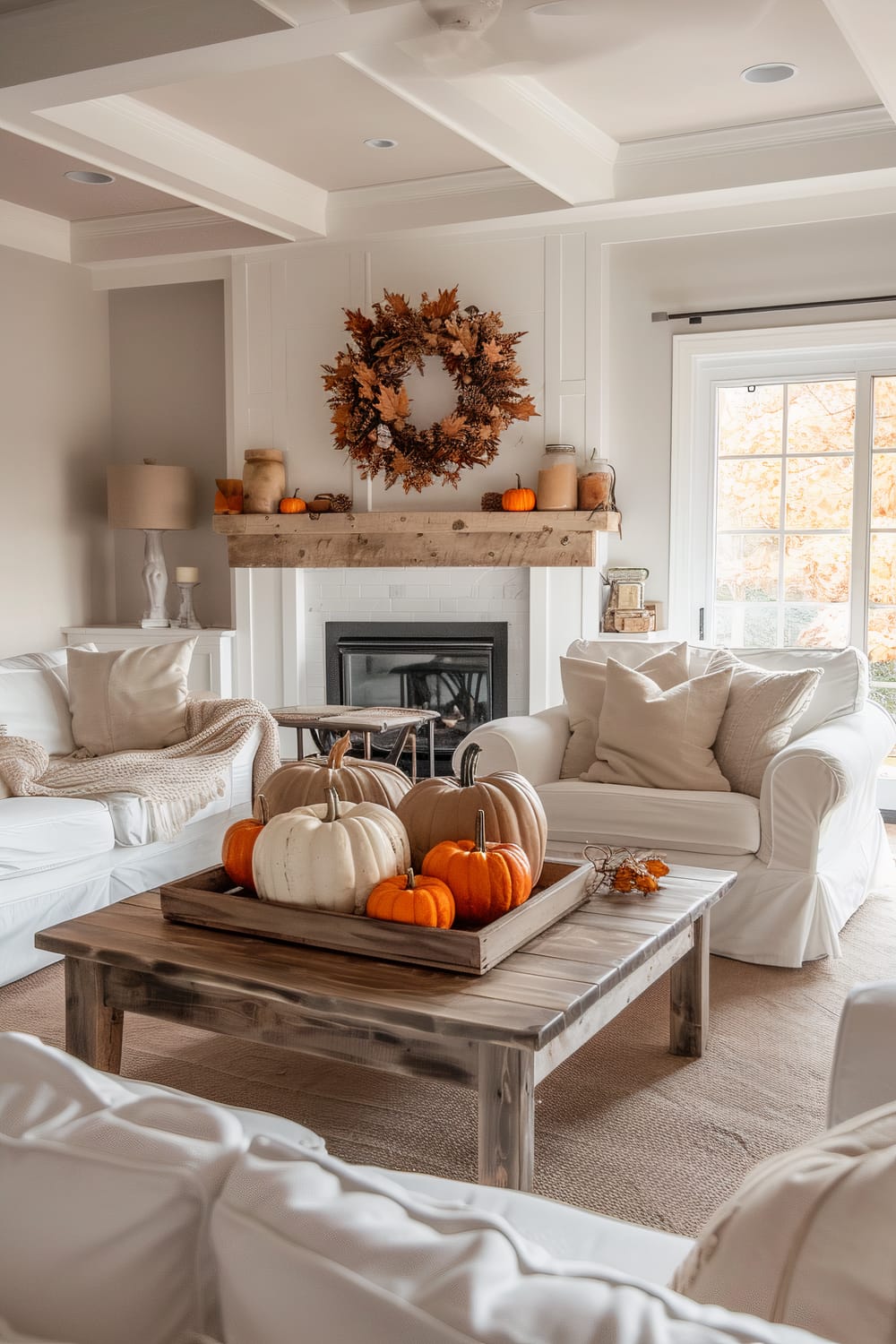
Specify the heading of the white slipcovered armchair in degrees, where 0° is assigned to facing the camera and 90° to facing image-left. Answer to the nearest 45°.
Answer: approximately 45°

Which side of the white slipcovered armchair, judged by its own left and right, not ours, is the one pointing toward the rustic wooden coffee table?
front

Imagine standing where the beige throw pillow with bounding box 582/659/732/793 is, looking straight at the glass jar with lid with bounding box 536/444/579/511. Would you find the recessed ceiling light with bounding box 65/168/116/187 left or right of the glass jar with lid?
left

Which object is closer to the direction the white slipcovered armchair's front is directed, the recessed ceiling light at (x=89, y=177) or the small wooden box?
the recessed ceiling light

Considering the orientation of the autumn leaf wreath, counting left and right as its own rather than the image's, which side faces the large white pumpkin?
front

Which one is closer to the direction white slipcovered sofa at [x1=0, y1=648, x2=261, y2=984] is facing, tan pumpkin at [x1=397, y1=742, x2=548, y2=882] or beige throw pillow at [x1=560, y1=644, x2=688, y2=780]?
the tan pumpkin

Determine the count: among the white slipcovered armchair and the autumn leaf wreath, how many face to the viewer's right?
0

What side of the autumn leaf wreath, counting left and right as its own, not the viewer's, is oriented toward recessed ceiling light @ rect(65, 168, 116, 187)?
right

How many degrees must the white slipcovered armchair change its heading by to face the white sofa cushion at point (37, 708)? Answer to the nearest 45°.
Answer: approximately 45° to its right

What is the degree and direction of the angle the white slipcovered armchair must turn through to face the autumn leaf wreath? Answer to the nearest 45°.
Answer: approximately 90° to its right

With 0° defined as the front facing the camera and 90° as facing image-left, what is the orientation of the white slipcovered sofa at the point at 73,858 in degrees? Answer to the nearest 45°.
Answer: approximately 315°

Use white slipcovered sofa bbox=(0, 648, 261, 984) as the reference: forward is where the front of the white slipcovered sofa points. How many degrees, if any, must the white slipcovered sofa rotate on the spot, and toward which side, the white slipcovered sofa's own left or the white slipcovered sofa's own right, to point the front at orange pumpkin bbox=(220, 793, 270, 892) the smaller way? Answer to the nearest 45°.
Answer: approximately 45° to the white slipcovered sofa's own right

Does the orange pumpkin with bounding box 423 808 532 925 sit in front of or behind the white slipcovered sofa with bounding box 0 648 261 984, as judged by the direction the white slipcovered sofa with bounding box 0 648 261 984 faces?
in front

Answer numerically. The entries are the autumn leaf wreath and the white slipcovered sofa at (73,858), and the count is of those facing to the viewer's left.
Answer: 0

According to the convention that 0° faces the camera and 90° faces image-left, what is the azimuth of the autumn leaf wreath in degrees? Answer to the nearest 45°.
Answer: approximately 0°
